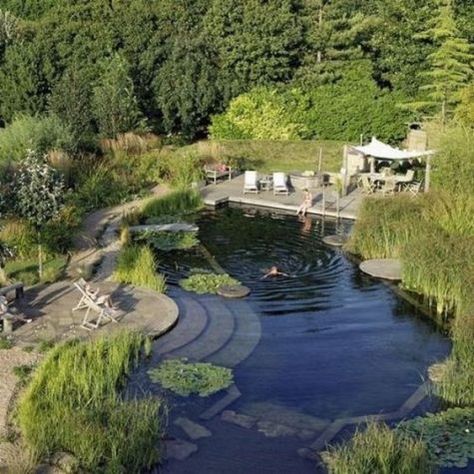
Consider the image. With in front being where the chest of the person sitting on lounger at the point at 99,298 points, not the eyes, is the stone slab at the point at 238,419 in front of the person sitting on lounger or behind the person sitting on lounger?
in front

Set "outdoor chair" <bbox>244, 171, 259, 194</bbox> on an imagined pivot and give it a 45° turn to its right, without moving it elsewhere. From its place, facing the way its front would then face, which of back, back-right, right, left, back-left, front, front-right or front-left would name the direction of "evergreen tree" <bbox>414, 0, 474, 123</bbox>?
back

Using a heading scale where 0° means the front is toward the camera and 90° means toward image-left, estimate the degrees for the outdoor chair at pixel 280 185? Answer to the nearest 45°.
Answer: approximately 0°

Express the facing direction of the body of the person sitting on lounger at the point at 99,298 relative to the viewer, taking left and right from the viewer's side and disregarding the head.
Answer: facing the viewer and to the right of the viewer

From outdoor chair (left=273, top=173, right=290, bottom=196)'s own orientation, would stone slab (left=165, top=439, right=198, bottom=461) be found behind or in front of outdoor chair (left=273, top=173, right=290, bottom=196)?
in front

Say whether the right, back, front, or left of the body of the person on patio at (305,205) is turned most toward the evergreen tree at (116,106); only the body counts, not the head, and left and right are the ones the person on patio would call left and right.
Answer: right

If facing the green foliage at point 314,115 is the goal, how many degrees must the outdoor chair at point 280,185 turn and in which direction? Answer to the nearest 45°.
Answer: approximately 180°
